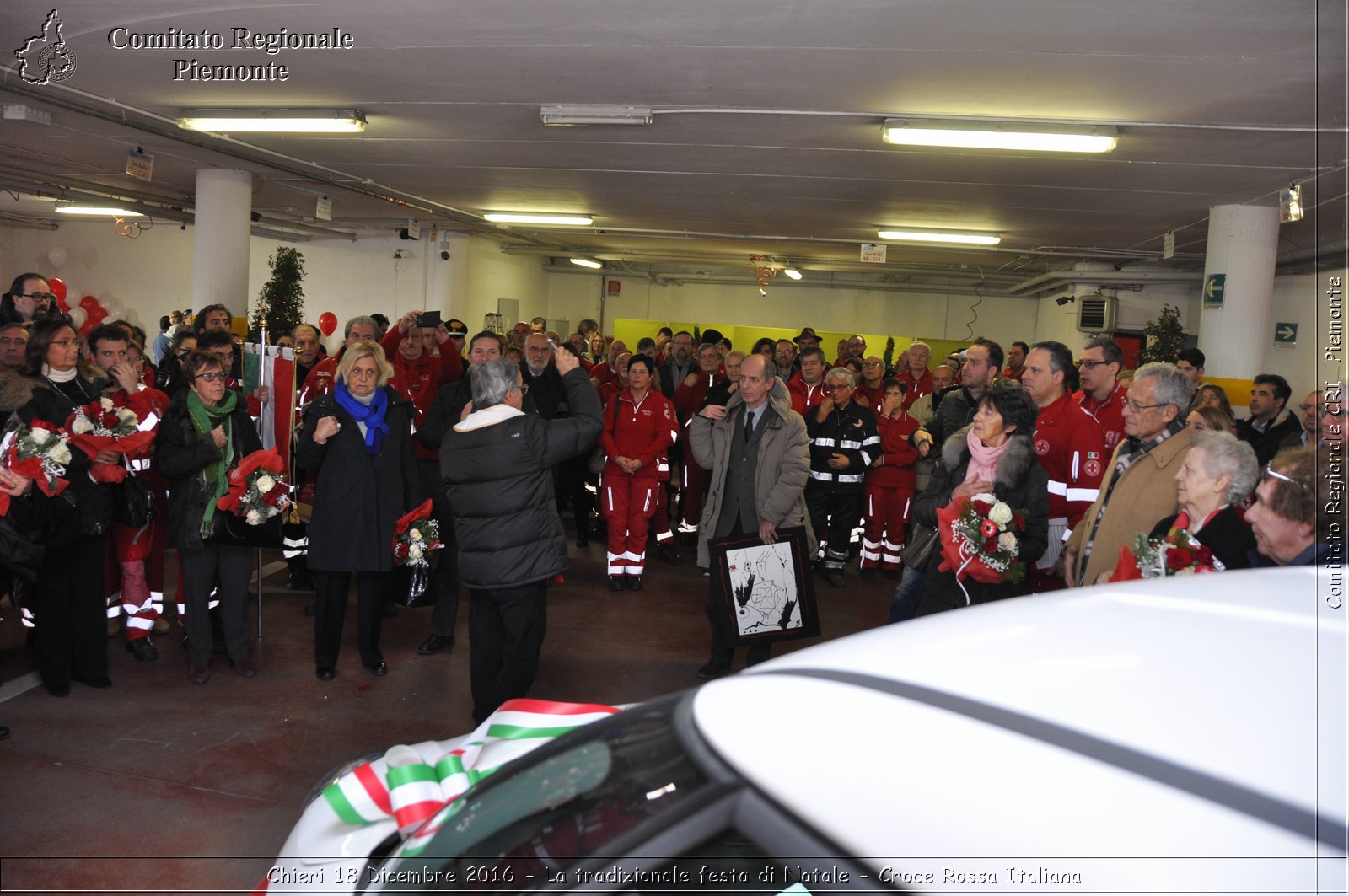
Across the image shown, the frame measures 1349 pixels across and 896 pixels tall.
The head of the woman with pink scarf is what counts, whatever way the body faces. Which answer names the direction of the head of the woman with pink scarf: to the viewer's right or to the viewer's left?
to the viewer's left

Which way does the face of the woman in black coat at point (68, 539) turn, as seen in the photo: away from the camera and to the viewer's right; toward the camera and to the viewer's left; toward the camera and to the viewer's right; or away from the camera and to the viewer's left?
toward the camera and to the viewer's right

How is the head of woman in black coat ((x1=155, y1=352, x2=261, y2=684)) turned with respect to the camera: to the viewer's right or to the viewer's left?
to the viewer's right

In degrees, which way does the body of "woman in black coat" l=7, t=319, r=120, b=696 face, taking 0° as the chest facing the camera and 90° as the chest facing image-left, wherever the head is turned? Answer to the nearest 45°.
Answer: approximately 315°

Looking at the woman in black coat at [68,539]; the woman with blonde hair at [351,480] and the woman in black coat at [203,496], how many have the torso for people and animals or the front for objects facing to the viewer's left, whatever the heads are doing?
0

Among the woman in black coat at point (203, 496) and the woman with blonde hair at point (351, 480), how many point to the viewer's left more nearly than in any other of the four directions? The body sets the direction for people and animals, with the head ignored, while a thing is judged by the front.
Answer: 0

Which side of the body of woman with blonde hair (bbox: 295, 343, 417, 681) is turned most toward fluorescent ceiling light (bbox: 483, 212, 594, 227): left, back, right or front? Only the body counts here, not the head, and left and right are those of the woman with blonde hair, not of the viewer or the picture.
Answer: back

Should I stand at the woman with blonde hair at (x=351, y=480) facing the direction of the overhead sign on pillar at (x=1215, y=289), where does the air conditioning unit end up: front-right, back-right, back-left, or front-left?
front-left

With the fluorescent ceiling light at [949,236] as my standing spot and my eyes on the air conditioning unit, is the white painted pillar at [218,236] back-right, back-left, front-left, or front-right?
back-left

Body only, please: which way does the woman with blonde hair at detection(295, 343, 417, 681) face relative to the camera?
toward the camera

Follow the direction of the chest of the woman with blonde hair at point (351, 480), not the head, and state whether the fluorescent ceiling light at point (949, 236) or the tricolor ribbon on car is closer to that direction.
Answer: the tricolor ribbon on car

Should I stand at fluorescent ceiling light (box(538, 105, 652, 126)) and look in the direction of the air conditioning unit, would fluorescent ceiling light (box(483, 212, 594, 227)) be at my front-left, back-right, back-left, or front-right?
front-left

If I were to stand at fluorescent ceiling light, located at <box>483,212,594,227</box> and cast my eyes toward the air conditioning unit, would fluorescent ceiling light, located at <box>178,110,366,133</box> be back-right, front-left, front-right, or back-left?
back-right
